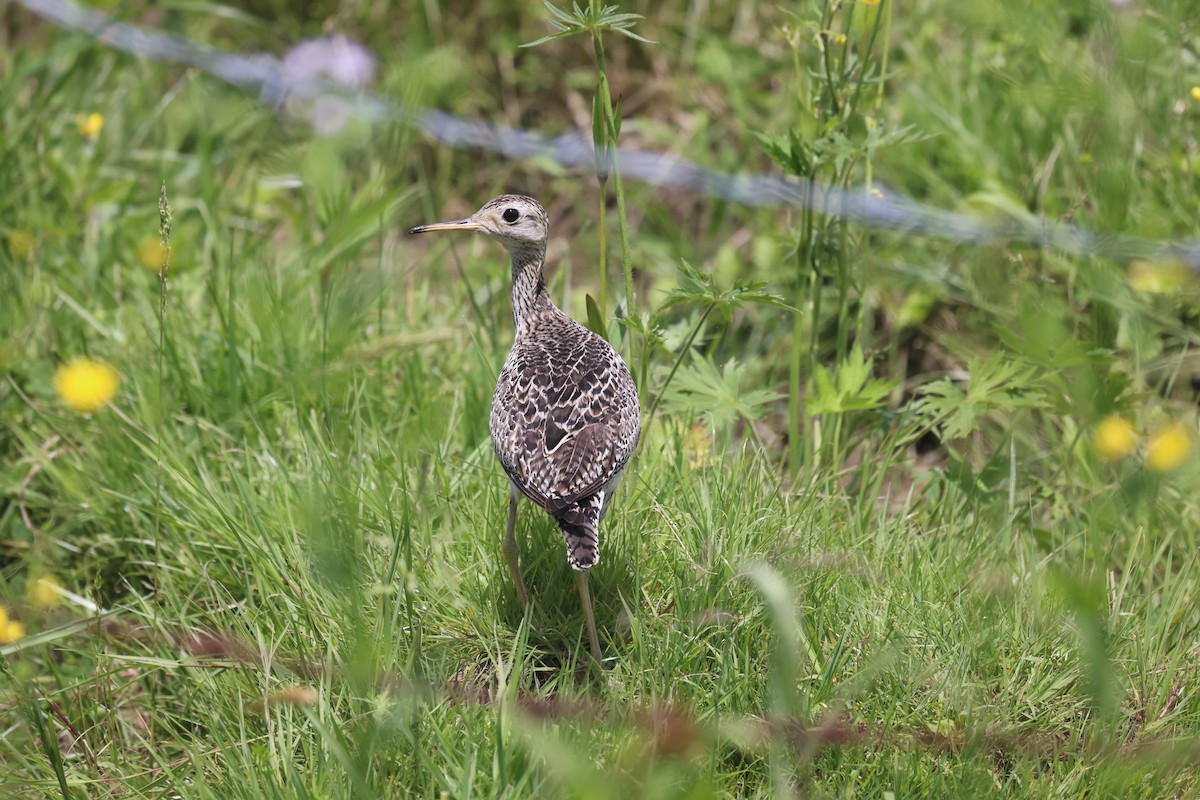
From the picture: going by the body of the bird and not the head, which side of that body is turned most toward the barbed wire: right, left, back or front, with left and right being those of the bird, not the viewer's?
front

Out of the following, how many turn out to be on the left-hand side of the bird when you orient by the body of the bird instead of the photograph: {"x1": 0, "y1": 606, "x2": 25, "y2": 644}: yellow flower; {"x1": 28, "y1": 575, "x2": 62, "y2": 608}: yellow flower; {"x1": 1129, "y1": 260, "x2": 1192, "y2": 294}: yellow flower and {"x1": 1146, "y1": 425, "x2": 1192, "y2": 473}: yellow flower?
2

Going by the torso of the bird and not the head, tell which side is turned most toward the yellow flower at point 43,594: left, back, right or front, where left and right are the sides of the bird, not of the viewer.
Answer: left

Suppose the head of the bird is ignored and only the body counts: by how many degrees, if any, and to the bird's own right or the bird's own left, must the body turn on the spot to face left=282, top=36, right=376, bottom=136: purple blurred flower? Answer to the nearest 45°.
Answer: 0° — it already faces it

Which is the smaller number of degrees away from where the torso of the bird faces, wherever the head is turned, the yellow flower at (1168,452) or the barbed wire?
the barbed wire

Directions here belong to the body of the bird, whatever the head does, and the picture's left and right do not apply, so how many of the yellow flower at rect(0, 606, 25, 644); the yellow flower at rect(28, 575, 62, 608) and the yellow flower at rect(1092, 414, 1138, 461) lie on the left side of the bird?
2

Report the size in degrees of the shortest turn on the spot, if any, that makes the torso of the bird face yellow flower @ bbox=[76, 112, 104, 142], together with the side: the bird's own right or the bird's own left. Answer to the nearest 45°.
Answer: approximately 45° to the bird's own left

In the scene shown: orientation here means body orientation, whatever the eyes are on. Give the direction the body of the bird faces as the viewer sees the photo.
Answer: away from the camera

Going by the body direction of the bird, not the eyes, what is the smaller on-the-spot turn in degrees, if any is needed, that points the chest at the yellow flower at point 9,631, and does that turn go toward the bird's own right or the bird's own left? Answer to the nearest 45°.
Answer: approximately 90° to the bird's own left

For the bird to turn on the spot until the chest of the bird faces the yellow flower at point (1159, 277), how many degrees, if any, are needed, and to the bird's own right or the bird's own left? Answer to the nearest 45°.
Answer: approximately 45° to the bird's own right

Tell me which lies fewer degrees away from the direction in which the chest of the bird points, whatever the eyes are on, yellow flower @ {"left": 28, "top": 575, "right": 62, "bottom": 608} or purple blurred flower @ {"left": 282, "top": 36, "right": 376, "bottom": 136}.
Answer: the purple blurred flower

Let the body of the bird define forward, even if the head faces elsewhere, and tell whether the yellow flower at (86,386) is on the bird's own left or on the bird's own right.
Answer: on the bird's own left
